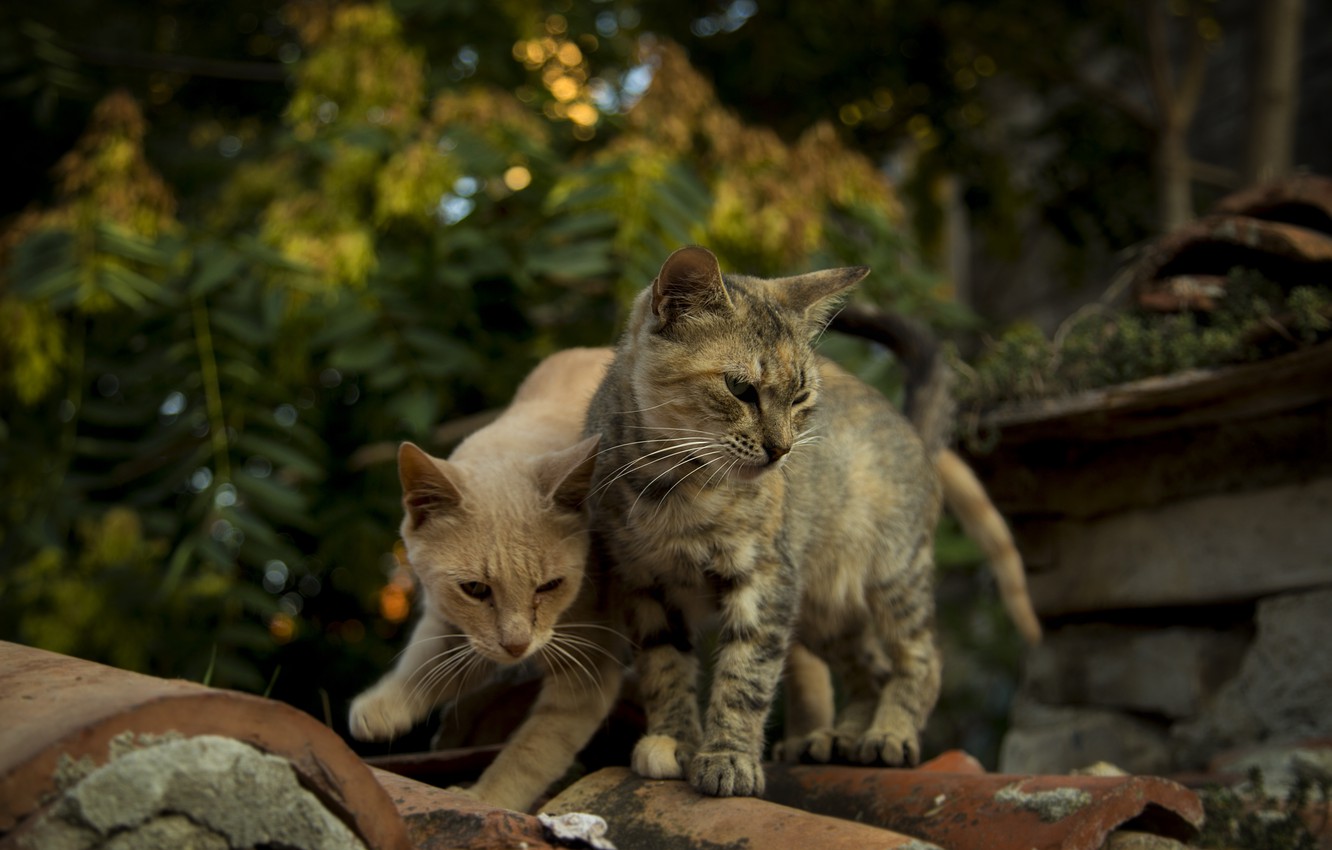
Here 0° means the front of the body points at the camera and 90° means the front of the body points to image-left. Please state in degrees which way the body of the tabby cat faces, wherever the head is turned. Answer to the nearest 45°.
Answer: approximately 45°

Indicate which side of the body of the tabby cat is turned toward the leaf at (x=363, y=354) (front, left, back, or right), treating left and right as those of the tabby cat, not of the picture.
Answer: right

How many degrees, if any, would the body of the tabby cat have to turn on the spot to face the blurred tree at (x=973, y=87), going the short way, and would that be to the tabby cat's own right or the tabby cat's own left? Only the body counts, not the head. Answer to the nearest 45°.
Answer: approximately 135° to the tabby cat's own right

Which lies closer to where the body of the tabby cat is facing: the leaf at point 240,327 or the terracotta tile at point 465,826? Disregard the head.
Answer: the terracotta tile

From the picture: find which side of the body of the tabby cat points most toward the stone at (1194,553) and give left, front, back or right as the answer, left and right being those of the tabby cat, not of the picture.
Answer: back

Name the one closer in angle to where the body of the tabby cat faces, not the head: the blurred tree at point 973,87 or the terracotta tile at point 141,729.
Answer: the terracotta tile

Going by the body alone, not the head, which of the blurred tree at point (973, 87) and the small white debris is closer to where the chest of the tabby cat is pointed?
the small white debris

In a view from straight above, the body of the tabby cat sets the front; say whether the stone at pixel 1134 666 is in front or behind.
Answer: behind

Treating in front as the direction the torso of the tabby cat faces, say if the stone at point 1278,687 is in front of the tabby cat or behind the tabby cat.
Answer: behind

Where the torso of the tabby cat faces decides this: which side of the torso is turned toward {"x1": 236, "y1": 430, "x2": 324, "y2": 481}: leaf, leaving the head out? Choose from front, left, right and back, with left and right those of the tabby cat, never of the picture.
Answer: right

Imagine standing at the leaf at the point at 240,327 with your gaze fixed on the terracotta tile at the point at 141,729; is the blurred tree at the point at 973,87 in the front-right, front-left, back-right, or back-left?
back-left

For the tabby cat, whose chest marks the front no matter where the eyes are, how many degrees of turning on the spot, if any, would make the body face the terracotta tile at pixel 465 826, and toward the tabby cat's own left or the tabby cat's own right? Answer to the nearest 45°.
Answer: approximately 45° to the tabby cat's own left
